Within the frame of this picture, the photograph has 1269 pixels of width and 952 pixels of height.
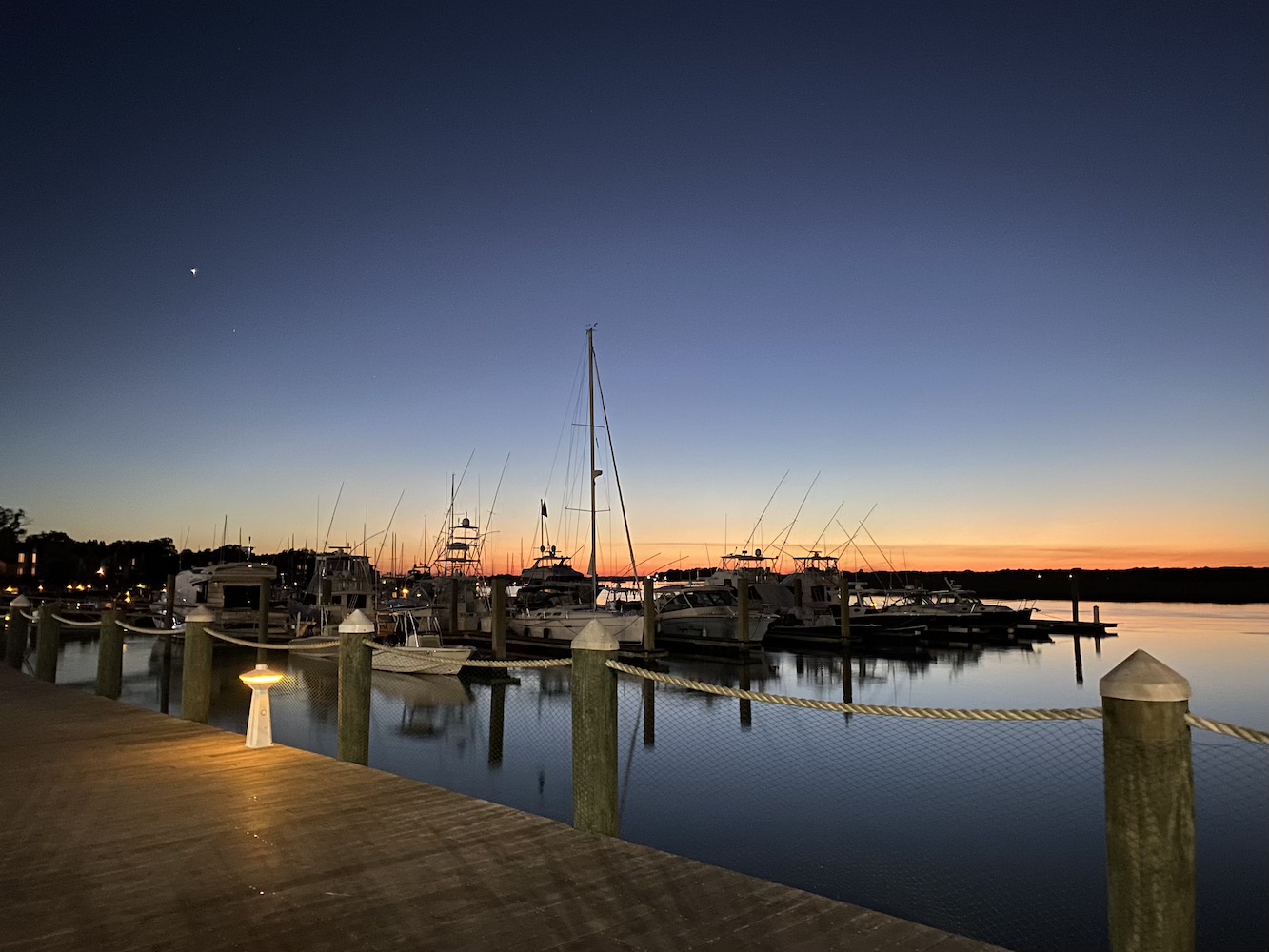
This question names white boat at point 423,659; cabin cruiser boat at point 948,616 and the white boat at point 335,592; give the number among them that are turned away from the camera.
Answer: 1

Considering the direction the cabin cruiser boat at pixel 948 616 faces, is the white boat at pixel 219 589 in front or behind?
behind

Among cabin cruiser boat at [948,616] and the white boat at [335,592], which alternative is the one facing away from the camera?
the white boat

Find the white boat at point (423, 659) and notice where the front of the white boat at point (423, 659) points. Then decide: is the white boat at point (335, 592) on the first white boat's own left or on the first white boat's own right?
on the first white boat's own left

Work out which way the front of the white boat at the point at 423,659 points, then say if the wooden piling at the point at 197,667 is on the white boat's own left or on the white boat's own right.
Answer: on the white boat's own right

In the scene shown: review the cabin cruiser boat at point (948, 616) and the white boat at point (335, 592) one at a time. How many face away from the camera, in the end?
1

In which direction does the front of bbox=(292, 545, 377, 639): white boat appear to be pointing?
away from the camera

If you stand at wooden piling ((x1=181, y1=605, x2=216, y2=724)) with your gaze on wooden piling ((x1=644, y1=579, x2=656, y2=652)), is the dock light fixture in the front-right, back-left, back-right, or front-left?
back-right

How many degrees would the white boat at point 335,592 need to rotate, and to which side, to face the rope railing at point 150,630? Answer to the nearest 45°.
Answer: approximately 180°

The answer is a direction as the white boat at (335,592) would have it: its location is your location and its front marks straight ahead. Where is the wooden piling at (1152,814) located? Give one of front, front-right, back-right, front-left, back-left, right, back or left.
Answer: back

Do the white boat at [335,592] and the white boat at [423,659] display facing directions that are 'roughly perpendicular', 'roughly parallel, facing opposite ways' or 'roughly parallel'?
roughly perpendicular

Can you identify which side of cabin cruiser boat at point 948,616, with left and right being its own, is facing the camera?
right

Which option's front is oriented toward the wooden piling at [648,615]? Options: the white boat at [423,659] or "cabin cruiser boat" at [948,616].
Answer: the white boat

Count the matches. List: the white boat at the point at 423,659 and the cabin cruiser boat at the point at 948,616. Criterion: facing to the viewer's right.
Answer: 2

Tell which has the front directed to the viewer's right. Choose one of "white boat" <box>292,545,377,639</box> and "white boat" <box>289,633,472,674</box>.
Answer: "white boat" <box>289,633,472,674</box>

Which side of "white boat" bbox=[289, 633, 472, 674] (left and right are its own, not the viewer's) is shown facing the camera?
right

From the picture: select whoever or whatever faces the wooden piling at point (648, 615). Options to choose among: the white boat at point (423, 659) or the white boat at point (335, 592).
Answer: the white boat at point (423, 659)
